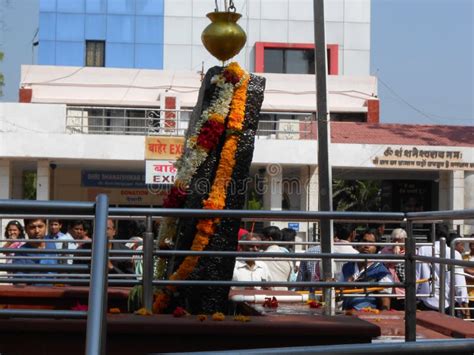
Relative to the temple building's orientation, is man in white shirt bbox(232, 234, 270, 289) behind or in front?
in front

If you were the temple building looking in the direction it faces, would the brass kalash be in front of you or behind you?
in front

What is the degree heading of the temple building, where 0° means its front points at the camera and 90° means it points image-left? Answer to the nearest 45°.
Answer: approximately 0°

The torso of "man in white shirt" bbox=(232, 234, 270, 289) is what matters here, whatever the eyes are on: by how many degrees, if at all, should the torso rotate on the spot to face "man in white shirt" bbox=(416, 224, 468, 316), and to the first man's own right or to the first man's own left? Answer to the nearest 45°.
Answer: approximately 90° to the first man's own left

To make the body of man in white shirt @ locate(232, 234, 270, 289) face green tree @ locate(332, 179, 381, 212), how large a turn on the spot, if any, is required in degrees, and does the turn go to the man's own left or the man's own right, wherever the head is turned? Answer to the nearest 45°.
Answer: approximately 180°

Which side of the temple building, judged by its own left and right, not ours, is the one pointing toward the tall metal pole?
front

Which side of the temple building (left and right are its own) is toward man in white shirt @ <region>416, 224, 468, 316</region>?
front

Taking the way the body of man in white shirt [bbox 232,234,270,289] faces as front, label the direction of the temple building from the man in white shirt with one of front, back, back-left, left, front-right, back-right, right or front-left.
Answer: back

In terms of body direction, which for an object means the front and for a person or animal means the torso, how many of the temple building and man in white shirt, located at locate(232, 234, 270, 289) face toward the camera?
2

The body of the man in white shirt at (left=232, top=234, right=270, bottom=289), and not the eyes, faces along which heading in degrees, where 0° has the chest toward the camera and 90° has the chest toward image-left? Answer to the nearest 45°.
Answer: approximately 0°
